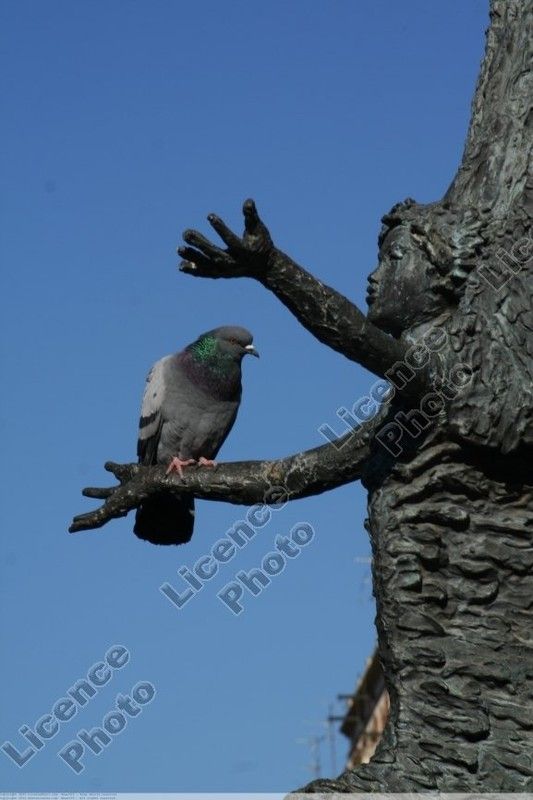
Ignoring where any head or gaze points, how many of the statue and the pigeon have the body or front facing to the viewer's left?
1

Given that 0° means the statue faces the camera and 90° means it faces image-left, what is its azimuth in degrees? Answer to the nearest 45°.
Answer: approximately 90°

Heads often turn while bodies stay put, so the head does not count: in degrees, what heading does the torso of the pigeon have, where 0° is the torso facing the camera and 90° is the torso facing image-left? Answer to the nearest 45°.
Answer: approximately 315°
